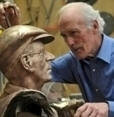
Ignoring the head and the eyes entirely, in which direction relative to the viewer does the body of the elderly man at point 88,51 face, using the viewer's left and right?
facing the viewer and to the left of the viewer
